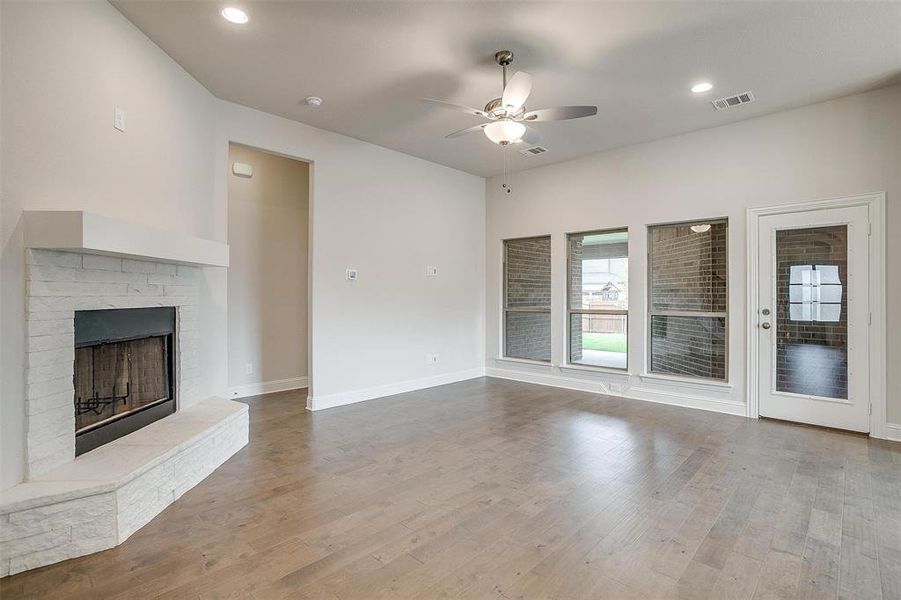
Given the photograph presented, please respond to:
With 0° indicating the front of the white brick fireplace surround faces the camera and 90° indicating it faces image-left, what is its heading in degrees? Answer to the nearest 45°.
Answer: approximately 315°

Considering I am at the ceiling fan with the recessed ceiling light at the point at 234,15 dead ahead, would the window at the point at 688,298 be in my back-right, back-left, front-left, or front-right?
back-right

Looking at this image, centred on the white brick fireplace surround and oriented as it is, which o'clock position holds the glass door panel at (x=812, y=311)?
The glass door panel is roughly at 11 o'clock from the white brick fireplace surround.

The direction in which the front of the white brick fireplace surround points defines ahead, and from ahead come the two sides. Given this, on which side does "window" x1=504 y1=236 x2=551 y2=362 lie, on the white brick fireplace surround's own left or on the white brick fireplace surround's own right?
on the white brick fireplace surround's own left

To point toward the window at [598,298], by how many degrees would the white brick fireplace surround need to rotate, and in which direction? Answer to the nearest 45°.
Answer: approximately 45° to its left

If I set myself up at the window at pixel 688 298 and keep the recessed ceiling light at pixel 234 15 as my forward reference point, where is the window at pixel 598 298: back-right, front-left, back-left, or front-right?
front-right

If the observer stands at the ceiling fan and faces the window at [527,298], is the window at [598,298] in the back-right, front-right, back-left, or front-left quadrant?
front-right

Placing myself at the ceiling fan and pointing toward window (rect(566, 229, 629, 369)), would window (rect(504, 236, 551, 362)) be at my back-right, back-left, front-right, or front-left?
front-left

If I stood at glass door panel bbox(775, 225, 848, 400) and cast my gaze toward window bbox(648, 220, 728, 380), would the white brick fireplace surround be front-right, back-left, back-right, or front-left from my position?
front-left

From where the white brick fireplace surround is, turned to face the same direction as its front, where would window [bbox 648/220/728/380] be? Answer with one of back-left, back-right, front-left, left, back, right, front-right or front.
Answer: front-left

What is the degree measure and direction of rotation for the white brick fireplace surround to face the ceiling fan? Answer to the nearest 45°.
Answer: approximately 45° to its left
